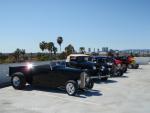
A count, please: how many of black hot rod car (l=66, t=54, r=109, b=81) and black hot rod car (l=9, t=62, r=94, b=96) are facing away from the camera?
0
